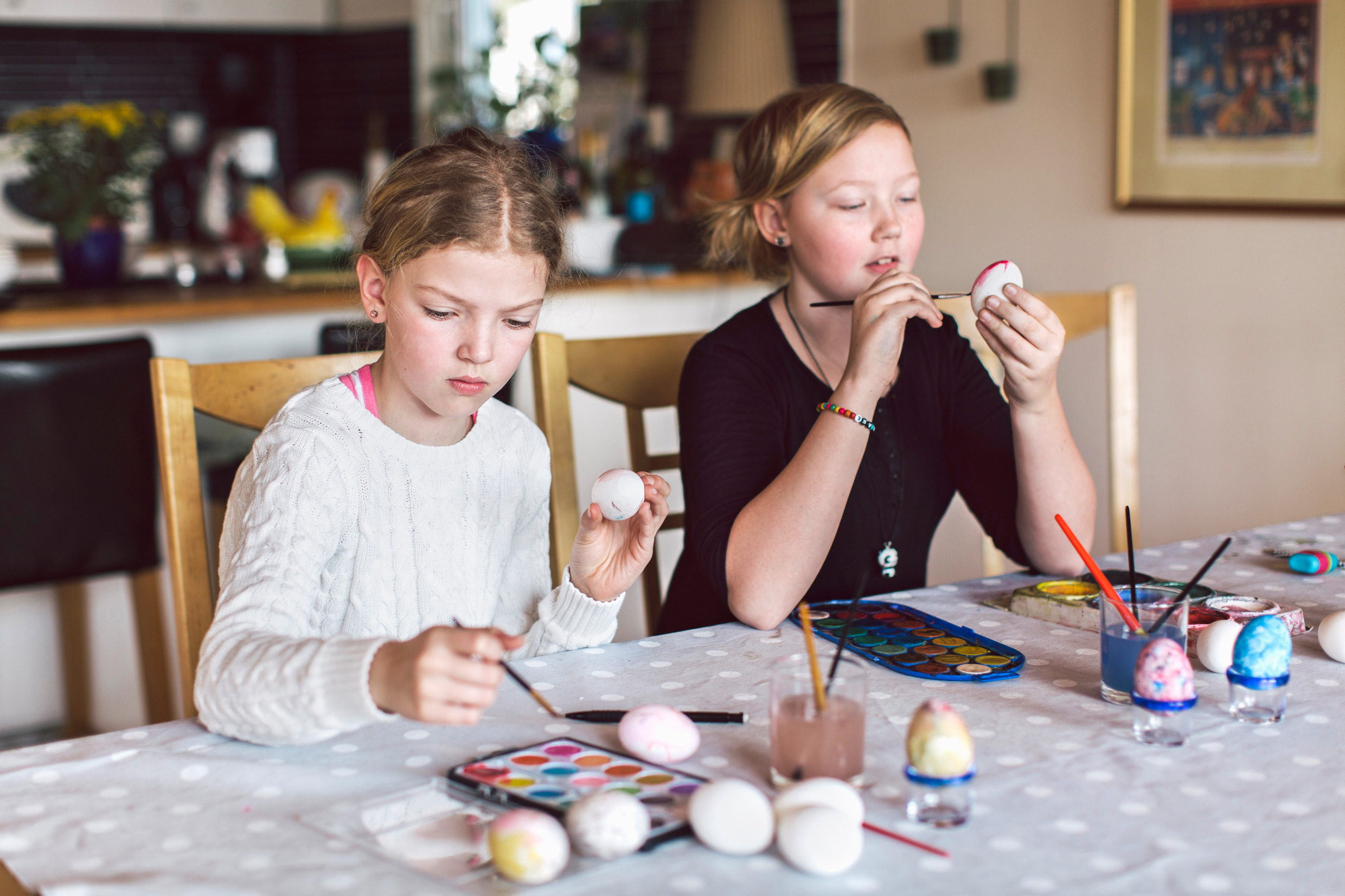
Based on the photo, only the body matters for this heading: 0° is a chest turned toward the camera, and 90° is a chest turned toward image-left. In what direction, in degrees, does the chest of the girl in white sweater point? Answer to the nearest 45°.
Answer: approximately 315°

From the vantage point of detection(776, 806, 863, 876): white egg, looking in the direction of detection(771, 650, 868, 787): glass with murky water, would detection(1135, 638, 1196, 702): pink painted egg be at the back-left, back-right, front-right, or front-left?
front-right

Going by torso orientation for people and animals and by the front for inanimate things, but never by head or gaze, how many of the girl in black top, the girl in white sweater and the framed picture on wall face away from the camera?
0

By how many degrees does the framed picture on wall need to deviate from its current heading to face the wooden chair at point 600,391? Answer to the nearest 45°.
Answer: approximately 45° to its right

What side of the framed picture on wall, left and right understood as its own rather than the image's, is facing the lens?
front

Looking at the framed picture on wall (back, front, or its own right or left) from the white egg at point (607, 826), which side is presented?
front

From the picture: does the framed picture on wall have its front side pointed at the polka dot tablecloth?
yes

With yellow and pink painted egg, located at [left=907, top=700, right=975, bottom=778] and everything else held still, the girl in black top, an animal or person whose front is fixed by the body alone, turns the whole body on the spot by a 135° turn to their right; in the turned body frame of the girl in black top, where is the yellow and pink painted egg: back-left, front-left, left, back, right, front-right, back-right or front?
left

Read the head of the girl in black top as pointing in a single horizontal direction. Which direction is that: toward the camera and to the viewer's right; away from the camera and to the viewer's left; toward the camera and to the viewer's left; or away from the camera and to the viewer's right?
toward the camera and to the viewer's right

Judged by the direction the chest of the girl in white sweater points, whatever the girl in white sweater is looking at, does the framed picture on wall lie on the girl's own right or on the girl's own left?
on the girl's own left

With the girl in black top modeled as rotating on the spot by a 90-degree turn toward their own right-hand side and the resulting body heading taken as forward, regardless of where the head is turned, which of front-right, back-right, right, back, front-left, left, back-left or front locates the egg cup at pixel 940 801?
front-left

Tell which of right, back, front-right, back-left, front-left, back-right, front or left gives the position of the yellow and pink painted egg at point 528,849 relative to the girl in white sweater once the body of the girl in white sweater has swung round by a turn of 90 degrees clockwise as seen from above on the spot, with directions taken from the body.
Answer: front-left

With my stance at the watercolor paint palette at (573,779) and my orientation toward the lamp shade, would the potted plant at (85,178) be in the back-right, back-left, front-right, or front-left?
front-left

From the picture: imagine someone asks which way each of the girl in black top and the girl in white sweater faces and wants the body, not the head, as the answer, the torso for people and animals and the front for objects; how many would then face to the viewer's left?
0

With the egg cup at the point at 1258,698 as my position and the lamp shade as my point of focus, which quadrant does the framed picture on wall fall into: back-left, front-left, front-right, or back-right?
front-right
